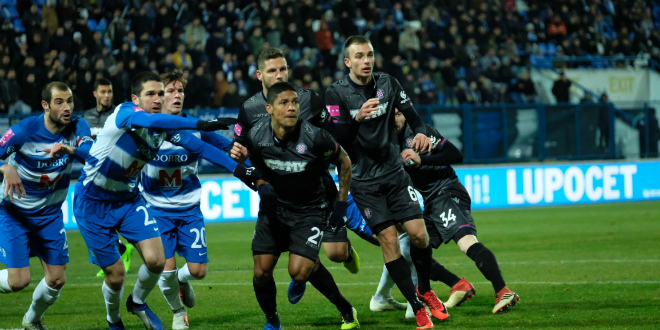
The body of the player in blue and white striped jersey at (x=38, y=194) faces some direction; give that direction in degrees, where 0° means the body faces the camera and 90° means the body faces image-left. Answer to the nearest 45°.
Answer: approximately 315°

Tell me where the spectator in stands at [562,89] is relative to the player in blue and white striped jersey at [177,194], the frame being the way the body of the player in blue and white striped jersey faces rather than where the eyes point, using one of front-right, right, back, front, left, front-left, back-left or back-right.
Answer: back-left

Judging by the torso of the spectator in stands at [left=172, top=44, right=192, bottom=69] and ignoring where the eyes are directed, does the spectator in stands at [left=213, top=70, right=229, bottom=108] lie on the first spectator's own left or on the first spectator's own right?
on the first spectator's own left

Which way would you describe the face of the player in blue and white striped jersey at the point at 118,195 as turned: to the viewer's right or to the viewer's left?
to the viewer's right

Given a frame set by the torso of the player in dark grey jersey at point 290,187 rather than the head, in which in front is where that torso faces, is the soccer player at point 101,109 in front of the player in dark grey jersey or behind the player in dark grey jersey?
behind

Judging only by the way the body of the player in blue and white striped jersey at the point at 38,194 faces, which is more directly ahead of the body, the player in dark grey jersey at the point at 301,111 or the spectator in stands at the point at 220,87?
the player in dark grey jersey

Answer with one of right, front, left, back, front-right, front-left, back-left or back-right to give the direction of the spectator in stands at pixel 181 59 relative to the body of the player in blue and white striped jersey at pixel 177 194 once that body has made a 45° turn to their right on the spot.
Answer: back-right

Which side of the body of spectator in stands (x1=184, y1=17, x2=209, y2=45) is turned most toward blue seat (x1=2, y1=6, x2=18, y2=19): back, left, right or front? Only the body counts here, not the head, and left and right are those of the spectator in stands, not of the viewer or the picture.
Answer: right

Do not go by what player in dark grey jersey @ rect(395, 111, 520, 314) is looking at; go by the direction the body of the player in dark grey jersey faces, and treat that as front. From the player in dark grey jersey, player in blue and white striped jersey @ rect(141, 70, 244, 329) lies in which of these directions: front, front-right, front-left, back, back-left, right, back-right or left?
front-right

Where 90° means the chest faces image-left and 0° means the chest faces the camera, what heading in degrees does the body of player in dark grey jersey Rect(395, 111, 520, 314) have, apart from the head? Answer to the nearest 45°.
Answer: approximately 45°

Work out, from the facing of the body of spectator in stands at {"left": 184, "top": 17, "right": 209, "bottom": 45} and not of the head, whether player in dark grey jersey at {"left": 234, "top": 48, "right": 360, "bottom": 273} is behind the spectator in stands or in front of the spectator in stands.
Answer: in front

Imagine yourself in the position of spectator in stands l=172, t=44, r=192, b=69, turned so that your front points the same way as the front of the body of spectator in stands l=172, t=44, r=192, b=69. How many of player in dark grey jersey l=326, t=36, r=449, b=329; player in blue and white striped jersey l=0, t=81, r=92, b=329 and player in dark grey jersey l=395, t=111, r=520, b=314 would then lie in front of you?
3

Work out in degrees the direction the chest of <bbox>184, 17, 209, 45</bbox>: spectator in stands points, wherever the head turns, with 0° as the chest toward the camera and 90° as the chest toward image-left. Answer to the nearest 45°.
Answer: approximately 0°

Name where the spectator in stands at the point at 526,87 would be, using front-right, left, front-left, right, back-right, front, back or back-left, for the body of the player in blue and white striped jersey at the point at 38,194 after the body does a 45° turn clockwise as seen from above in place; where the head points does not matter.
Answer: back-left
